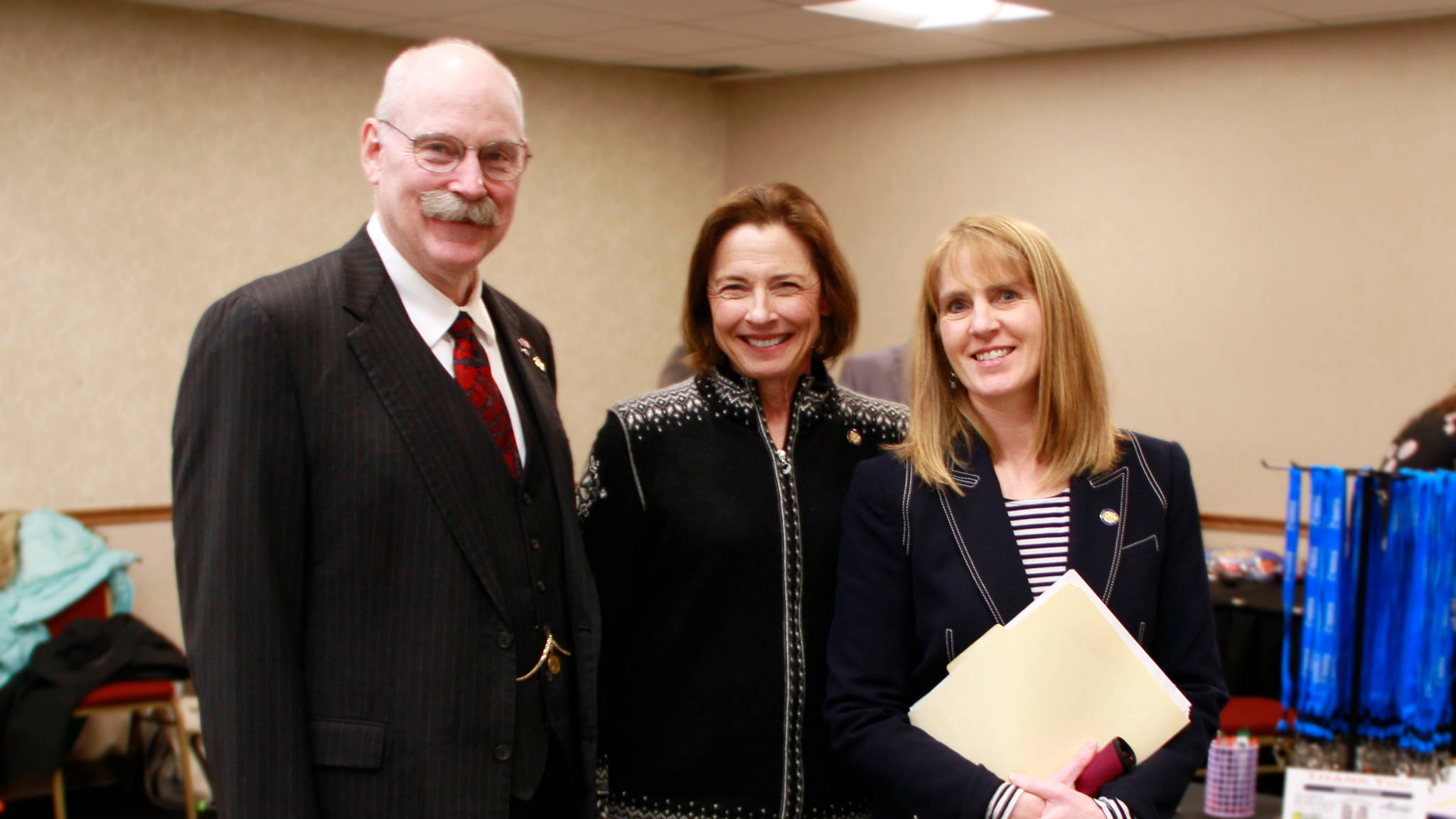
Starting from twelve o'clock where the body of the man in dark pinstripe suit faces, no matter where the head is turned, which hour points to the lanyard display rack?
The lanyard display rack is roughly at 10 o'clock from the man in dark pinstripe suit.

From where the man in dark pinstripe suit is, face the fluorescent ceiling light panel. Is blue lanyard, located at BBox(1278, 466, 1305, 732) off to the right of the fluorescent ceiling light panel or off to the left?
right

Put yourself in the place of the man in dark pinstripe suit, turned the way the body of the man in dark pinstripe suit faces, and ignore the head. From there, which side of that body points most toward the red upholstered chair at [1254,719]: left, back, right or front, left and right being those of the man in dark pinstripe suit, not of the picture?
left

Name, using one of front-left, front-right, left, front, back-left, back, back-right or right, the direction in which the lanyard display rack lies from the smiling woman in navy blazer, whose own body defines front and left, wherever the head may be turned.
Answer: back-left

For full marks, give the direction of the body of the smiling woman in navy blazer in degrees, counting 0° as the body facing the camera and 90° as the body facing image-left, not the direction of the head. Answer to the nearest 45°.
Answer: approximately 0°

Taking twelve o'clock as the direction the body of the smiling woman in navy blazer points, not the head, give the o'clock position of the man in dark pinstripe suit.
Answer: The man in dark pinstripe suit is roughly at 2 o'clock from the smiling woman in navy blazer.

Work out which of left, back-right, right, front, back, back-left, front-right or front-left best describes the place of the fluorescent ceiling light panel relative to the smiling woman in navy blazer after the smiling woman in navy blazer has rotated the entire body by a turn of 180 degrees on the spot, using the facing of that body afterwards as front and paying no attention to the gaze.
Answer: front
